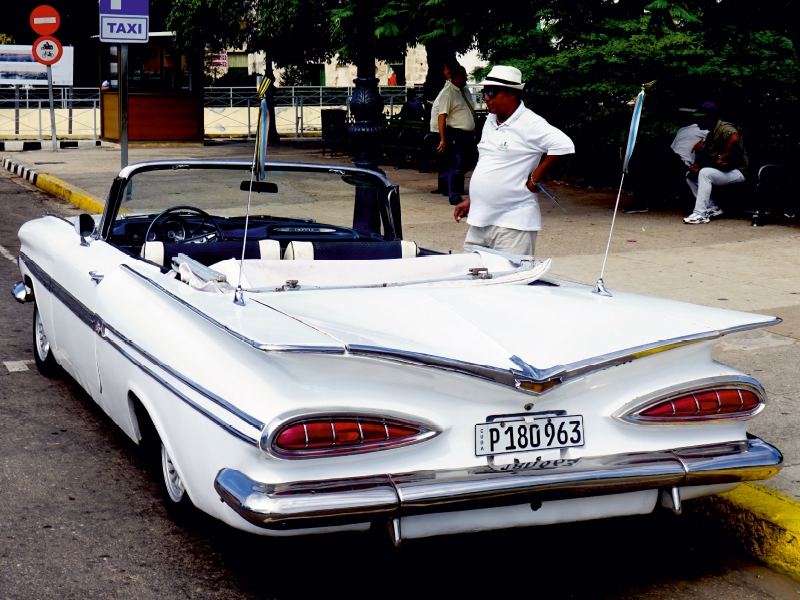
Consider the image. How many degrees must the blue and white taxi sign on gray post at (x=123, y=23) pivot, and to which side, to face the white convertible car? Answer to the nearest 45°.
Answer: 0° — it already faces it

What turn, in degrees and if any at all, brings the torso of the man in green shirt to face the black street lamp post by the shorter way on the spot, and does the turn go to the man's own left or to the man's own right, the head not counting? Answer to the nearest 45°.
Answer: approximately 45° to the man's own left

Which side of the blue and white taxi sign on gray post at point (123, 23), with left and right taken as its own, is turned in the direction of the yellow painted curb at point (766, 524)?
front

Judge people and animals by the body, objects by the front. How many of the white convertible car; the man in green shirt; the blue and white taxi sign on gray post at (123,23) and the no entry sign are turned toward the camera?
2

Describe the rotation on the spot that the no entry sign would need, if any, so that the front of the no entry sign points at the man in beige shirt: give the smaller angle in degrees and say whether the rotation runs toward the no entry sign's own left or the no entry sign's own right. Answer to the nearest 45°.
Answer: approximately 45° to the no entry sign's own left

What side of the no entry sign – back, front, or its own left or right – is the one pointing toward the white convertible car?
front

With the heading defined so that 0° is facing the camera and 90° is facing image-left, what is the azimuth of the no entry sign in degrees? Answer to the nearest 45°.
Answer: approximately 0°

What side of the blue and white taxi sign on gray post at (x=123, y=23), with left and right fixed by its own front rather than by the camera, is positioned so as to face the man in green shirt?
left

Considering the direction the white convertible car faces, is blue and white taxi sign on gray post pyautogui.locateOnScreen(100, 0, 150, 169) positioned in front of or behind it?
in front

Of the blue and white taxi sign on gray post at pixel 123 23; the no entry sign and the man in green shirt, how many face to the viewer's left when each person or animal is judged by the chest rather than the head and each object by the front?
1

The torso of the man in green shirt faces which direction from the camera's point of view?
to the viewer's left

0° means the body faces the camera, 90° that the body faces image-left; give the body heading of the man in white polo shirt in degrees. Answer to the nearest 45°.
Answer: approximately 45°

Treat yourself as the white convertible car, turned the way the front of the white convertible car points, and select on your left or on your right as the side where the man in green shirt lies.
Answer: on your right

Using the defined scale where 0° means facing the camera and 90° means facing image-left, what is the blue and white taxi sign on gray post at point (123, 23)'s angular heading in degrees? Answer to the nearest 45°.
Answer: approximately 0°

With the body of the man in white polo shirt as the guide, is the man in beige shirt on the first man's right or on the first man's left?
on the first man's right
